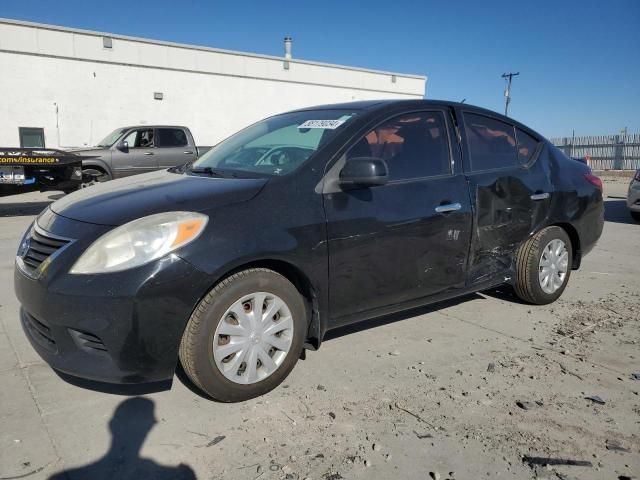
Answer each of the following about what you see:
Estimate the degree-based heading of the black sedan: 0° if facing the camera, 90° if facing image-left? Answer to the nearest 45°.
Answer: approximately 45°

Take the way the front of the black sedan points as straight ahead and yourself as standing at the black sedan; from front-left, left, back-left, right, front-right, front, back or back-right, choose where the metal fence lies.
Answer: back
